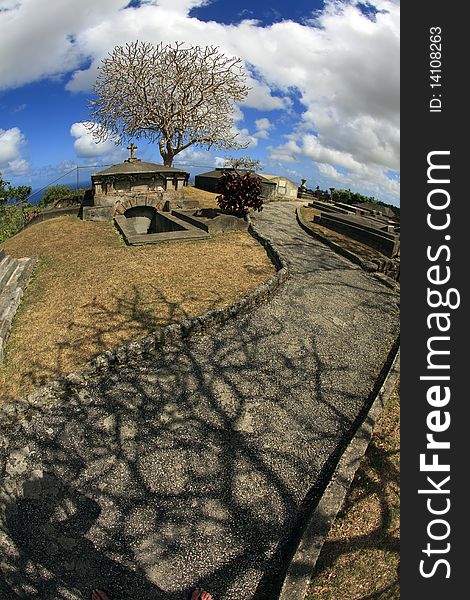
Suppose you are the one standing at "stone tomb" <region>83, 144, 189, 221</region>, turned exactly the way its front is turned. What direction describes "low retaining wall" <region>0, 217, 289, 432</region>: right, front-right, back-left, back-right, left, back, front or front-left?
front

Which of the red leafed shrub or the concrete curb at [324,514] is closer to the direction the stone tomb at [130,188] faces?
the concrete curb

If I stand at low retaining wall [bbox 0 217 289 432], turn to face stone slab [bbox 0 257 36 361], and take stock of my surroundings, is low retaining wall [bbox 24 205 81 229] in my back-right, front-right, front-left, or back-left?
front-right

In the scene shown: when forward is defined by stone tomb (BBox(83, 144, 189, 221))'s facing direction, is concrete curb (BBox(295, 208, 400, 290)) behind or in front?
in front

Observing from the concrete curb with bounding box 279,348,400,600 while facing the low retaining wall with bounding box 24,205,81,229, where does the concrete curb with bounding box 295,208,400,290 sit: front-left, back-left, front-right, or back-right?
front-right

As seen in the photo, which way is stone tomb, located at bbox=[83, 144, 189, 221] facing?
toward the camera

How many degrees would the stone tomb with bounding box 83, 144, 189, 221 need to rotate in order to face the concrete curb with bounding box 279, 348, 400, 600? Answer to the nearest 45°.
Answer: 0° — it already faces it

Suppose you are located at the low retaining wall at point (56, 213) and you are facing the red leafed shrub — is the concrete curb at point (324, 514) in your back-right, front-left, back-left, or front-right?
front-right

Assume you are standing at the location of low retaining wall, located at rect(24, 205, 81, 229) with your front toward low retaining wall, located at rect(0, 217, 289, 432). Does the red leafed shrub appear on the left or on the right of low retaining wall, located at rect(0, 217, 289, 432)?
left

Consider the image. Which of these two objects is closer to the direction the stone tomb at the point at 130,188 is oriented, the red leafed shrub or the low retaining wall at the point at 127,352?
the low retaining wall

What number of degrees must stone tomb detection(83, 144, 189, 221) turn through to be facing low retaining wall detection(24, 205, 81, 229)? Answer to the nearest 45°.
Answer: approximately 135° to its right

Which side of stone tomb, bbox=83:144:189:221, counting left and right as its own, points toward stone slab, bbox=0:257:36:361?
front

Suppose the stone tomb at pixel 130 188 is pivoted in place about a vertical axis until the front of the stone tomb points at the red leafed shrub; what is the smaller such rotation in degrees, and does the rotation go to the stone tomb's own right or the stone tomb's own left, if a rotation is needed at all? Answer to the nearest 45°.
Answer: approximately 45° to the stone tomb's own left
